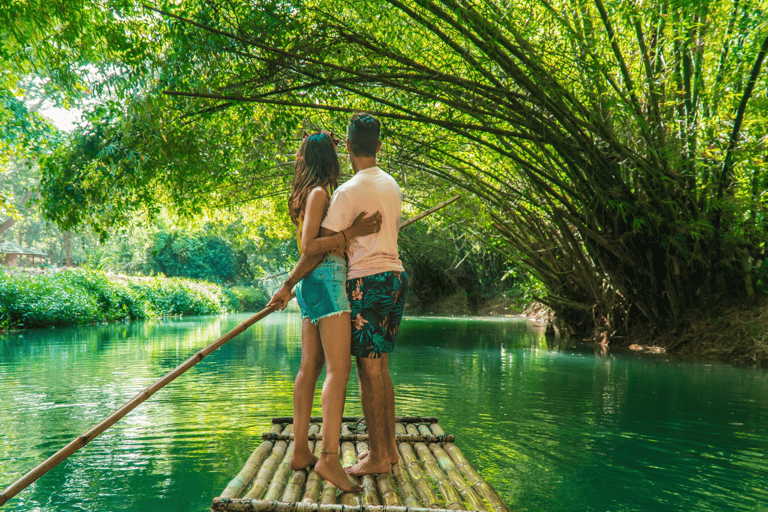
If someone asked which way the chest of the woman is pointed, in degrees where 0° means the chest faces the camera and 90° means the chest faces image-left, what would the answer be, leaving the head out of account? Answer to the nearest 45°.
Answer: approximately 225°

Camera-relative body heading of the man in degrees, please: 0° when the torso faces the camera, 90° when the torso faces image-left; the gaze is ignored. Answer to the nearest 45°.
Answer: approximately 135°

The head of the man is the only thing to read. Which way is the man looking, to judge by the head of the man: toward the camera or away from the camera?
away from the camera

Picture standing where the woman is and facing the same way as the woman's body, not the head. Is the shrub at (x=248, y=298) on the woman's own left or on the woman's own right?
on the woman's own left

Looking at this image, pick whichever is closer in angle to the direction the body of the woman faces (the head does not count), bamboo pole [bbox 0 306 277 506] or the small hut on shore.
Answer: the small hut on shore

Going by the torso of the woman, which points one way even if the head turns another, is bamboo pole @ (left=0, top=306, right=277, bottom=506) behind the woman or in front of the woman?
behind
